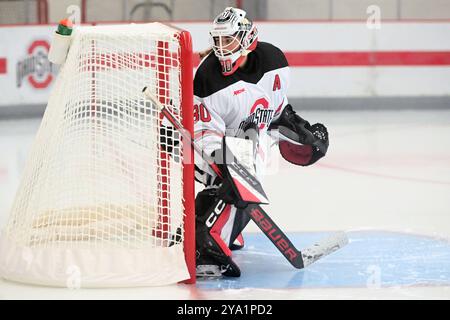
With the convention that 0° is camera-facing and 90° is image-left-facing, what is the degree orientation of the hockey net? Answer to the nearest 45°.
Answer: approximately 270°
